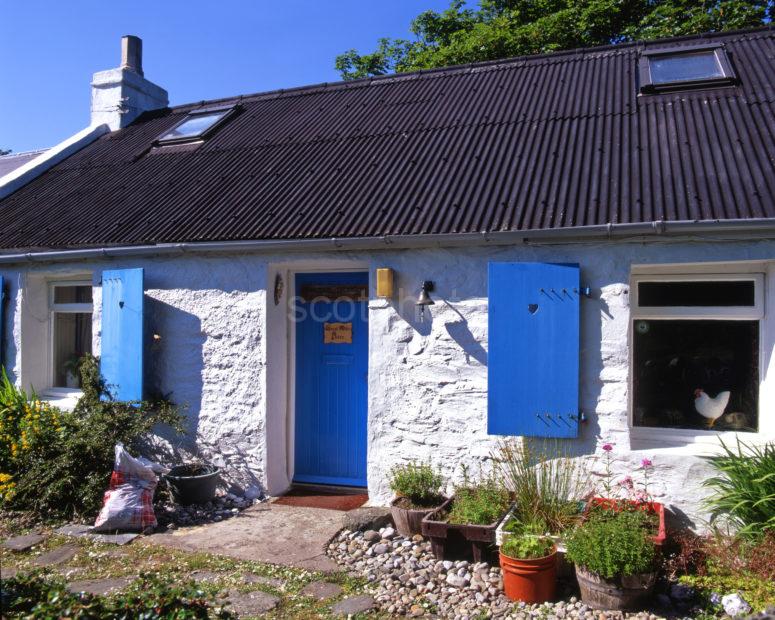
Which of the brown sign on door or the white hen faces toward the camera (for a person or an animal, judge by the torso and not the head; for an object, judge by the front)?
the brown sign on door

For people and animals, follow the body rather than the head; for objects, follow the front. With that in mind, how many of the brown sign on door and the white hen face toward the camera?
1

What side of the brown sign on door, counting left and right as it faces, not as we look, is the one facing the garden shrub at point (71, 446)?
right

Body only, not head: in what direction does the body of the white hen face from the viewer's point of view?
to the viewer's left

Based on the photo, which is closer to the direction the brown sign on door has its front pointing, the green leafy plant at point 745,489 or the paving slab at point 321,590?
the paving slab

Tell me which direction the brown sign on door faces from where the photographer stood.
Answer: facing the viewer

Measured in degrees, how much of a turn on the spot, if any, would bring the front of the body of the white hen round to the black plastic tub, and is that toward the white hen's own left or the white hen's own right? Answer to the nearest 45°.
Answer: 0° — it already faces it

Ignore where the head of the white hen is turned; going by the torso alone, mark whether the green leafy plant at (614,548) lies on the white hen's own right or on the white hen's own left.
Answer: on the white hen's own left

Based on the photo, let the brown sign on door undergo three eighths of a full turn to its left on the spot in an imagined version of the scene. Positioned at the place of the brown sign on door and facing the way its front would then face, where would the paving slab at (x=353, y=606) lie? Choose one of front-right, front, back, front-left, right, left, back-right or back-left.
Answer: back-right

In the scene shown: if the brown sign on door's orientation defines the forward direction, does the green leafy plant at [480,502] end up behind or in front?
in front

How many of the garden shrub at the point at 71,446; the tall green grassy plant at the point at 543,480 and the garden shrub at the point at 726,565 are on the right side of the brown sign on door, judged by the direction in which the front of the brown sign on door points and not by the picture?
1
